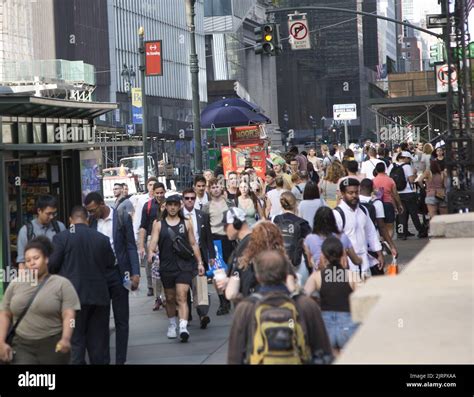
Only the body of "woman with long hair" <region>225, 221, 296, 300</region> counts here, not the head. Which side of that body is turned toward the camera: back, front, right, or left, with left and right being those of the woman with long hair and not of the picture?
back

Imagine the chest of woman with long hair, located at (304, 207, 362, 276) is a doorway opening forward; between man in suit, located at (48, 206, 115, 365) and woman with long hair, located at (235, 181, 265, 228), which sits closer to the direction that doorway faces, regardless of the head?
the woman with long hair

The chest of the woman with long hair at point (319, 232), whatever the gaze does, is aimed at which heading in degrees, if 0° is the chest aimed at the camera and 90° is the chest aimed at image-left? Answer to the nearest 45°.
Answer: approximately 180°

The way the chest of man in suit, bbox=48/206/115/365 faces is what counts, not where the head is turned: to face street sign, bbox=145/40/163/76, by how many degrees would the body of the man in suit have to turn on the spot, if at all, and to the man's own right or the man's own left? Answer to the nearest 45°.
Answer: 0° — they already face it

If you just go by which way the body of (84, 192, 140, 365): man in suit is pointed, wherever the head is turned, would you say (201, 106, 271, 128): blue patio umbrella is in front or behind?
behind

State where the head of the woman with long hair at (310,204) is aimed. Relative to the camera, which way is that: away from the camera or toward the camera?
away from the camera

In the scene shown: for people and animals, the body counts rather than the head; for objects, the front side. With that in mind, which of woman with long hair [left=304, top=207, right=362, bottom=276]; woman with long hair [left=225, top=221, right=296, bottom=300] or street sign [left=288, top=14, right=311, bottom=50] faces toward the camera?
the street sign

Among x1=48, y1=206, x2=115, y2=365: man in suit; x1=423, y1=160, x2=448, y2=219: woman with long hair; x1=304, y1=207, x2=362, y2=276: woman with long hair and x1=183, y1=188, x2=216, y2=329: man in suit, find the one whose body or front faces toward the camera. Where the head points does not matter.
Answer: x1=183, y1=188, x2=216, y2=329: man in suit

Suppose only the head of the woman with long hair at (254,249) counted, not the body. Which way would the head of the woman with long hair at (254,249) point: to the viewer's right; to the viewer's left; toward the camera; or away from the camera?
away from the camera

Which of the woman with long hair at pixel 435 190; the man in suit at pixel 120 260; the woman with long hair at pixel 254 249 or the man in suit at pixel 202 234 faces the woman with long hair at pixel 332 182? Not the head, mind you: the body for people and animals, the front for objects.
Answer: the woman with long hair at pixel 254 249

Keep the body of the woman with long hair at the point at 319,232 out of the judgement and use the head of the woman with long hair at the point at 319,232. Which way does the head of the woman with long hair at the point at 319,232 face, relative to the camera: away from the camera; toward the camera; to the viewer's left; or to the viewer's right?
away from the camera

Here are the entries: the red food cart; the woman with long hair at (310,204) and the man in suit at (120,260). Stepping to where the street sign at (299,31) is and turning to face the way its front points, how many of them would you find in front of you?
3

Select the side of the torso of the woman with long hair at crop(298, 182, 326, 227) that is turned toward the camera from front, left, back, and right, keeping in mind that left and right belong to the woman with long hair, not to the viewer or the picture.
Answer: back

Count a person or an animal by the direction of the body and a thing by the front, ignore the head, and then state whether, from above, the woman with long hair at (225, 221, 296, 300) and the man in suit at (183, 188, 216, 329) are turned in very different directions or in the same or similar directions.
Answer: very different directions
